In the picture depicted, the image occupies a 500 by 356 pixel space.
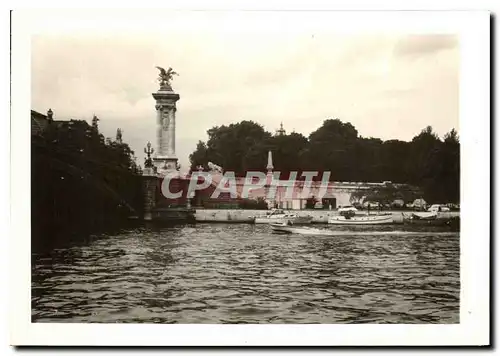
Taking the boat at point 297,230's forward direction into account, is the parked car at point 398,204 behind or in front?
behind

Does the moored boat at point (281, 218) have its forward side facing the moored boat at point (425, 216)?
yes

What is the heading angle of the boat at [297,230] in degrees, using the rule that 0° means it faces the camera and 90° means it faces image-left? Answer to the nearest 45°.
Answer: approximately 90°

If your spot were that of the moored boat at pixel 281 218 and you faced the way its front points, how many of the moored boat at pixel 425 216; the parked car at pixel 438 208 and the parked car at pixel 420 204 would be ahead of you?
3
